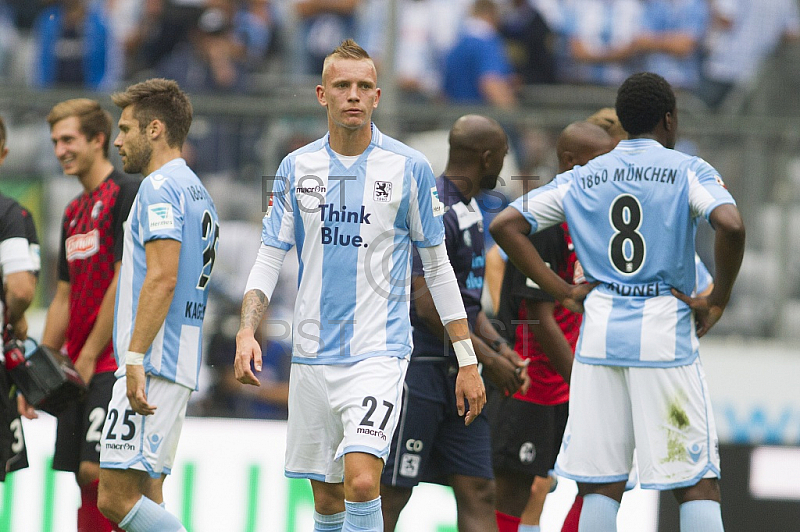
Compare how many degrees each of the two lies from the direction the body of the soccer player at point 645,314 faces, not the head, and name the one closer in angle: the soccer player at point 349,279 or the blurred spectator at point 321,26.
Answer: the blurred spectator

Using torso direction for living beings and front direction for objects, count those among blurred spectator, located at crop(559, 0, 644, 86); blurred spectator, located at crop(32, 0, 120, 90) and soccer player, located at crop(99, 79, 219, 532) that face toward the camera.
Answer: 2

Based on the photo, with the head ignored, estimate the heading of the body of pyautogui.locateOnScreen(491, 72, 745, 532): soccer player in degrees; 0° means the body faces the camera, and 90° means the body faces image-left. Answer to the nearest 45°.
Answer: approximately 180°

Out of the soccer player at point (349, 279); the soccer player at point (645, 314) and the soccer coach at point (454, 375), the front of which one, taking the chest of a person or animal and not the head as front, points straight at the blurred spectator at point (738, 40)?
the soccer player at point (645, 314)

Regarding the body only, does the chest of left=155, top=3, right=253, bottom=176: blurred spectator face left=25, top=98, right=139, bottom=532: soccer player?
yes

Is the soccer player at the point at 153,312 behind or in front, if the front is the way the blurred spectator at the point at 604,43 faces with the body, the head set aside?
in front

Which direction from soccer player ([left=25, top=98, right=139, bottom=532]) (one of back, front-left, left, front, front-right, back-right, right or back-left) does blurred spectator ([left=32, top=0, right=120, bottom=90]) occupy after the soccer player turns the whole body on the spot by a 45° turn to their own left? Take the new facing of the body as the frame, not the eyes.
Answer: back
